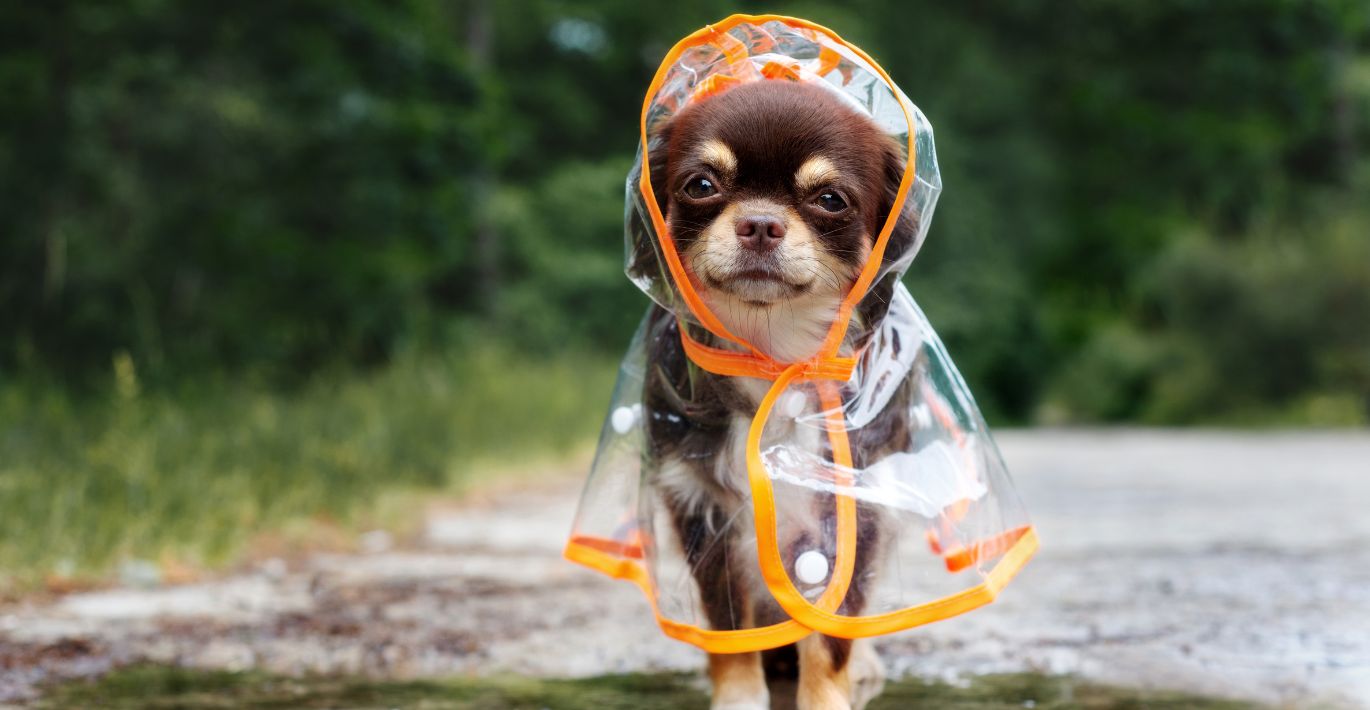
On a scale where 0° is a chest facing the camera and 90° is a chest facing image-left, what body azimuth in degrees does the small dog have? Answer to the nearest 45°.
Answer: approximately 0°
